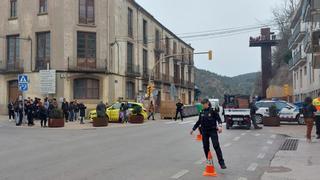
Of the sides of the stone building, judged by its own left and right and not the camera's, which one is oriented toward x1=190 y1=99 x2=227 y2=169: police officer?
front

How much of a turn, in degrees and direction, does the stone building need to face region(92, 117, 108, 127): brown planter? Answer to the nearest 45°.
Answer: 0° — it already faces it

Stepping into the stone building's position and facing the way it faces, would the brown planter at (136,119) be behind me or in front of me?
in front

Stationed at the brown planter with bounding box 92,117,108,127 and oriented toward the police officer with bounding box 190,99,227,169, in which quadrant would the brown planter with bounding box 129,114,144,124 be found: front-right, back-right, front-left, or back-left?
back-left

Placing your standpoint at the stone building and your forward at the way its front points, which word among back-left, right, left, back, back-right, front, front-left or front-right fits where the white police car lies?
front-left

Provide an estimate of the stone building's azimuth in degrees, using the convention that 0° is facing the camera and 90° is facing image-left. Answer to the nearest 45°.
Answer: approximately 0°

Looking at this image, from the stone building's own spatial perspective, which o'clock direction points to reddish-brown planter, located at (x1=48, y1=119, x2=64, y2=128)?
The reddish-brown planter is roughly at 12 o'clock from the stone building.
